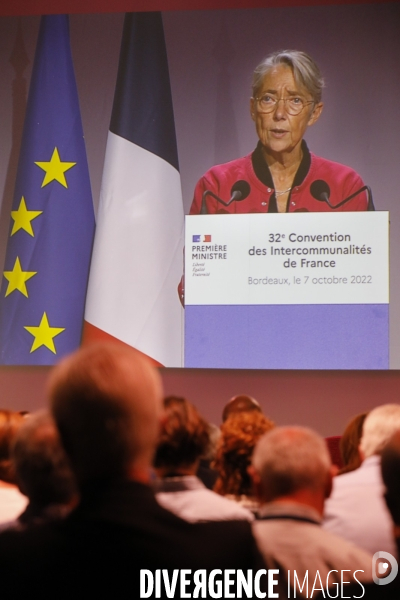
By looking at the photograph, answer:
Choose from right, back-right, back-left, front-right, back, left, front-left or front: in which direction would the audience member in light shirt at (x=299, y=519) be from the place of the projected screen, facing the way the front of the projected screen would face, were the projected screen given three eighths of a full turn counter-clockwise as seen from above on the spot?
back-right

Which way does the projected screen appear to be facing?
toward the camera

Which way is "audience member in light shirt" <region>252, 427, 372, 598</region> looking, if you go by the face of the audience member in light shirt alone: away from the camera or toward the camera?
away from the camera
